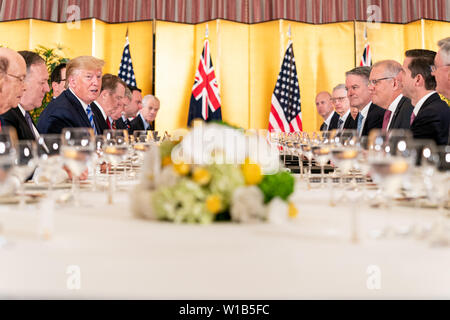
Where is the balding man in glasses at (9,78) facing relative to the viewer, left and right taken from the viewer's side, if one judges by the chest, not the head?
facing to the right of the viewer

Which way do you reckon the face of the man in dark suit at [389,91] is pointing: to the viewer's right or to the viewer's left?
to the viewer's left

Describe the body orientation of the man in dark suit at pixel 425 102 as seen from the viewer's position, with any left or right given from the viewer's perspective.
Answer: facing to the left of the viewer

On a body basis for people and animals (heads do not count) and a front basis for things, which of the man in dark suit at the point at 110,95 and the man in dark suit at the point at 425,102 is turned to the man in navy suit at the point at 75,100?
the man in dark suit at the point at 425,102

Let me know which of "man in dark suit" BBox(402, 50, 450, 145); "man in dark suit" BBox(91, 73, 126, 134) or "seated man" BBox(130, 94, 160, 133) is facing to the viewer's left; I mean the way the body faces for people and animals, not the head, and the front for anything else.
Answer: "man in dark suit" BBox(402, 50, 450, 145)

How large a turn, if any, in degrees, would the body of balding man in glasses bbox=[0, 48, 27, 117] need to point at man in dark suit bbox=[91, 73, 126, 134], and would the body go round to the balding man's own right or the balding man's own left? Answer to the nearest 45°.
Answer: approximately 45° to the balding man's own left

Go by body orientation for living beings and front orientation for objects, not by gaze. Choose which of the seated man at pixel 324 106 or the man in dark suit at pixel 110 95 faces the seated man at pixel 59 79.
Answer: the seated man at pixel 324 106

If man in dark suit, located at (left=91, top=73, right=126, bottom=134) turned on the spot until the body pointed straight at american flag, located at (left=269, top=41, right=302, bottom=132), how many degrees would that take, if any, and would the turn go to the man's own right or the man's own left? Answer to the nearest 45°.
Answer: approximately 45° to the man's own left

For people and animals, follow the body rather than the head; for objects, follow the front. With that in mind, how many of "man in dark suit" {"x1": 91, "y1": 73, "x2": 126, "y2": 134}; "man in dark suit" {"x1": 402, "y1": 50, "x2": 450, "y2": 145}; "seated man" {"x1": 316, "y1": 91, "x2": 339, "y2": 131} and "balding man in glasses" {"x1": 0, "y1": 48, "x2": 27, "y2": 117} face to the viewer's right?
2

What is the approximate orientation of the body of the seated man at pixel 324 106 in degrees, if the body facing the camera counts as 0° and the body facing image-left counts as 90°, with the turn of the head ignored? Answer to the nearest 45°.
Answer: approximately 45°

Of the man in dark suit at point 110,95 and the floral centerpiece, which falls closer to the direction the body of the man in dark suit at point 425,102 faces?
the man in dark suit

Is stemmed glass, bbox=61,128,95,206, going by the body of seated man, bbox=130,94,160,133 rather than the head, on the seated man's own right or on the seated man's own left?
on the seated man's own right

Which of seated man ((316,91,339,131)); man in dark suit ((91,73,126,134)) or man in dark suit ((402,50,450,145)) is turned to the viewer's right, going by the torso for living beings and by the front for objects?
man in dark suit ((91,73,126,134))
